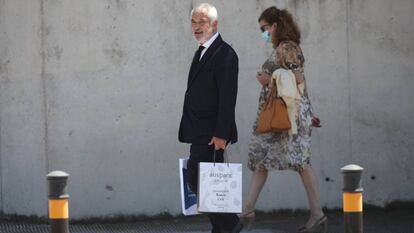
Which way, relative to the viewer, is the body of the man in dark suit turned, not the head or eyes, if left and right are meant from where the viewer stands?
facing the viewer and to the left of the viewer

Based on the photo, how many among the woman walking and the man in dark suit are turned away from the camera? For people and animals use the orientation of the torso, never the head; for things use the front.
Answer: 0

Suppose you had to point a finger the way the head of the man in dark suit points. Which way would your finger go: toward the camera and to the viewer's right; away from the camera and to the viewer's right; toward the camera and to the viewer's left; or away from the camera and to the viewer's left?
toward the camera and to the viewer's left

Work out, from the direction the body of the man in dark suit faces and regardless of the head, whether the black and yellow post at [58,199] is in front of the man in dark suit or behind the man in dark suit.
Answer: in front

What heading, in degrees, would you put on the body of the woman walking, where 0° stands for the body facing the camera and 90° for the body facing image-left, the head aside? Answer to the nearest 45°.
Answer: approximately 90°

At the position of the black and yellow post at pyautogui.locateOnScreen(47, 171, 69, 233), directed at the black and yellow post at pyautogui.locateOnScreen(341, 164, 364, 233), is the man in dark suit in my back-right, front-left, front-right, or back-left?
front-left

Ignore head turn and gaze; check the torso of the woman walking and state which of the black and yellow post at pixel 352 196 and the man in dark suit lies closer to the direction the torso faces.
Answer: the man in dark suit

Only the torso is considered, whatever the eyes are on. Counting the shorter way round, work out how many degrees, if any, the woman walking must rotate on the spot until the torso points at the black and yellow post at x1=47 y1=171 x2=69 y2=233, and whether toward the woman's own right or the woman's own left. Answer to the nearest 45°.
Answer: approximately 45° to the woman's own left

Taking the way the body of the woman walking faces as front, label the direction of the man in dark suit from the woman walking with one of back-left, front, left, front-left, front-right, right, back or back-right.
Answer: front-left

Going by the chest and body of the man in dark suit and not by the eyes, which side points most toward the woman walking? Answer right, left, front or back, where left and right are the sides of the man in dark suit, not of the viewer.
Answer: back

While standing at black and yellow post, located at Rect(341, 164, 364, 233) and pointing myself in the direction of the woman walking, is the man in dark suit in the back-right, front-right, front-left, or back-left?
front-left

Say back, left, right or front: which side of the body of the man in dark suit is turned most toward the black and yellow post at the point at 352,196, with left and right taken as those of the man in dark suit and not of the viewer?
left
